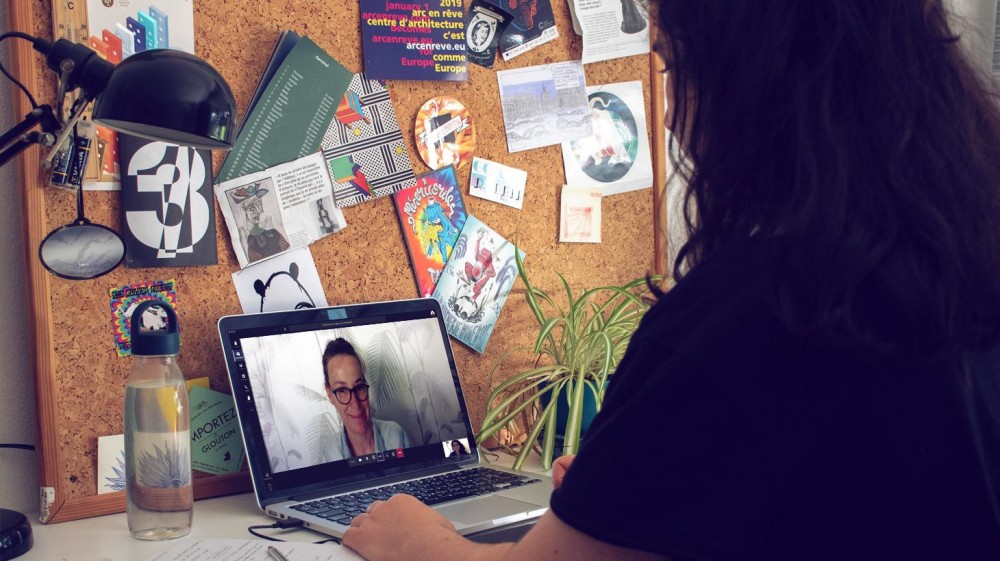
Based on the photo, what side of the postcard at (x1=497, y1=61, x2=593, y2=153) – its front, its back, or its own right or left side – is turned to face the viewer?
front

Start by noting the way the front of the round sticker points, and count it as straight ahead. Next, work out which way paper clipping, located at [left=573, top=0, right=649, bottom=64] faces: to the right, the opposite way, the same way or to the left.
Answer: the same way

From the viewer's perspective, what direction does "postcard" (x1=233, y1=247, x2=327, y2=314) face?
toward the camera

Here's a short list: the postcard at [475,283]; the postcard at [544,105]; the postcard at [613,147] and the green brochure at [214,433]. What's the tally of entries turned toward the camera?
4

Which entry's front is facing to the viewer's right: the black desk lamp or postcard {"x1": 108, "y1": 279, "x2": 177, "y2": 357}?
the black desk lamp

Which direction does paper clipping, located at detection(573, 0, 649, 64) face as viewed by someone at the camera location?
facing the viewer

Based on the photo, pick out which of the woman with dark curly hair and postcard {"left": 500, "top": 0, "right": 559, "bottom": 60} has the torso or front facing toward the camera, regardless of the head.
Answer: the postcard

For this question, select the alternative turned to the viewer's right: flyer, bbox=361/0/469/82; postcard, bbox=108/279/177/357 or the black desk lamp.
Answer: the black desk lamp

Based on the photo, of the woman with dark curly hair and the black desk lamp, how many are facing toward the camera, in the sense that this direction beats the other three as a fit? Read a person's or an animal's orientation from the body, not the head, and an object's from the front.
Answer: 0

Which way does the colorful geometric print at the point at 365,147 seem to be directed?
toward the camera

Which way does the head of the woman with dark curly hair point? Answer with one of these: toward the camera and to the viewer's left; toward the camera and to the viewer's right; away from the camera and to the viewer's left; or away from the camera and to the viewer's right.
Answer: away from the camera and to the viewer's left

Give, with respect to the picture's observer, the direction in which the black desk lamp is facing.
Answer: facing to the right of the viewer
